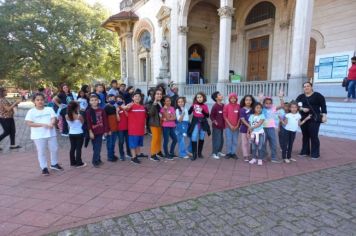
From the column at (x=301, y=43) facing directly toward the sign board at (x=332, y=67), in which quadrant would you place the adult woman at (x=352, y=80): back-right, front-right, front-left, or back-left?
front-right

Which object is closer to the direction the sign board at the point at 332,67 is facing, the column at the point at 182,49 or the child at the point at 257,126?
the child

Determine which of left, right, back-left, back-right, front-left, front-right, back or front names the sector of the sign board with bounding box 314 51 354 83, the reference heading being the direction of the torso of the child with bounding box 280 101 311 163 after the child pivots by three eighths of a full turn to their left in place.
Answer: front-left

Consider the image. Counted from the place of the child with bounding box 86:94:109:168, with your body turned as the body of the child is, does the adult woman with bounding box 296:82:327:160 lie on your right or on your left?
on your left

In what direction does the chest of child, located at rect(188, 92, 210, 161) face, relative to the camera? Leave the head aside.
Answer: toward the camera

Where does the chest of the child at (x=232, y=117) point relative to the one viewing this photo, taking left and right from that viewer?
facing the viewer

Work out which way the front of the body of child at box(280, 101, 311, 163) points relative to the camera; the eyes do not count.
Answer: toward the camera

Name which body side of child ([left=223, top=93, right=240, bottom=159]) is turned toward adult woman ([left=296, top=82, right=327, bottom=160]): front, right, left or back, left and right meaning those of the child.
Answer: left

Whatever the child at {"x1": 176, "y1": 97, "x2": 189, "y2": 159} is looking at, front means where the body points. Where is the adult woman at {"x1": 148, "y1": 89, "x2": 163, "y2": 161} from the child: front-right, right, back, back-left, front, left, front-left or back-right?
right

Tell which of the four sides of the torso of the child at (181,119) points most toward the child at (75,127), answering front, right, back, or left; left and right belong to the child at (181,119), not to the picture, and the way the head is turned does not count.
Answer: right

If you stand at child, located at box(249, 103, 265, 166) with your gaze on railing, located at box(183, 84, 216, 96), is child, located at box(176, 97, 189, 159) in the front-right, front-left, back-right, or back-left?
front-left

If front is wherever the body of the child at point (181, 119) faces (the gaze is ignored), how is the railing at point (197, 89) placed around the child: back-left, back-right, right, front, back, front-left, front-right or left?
back

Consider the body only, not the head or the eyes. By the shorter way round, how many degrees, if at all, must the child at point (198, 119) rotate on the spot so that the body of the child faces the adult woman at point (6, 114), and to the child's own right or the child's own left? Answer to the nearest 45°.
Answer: approximately 90° to the child's own right

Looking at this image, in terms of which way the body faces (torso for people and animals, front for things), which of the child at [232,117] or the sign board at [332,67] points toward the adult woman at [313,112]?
the sign board

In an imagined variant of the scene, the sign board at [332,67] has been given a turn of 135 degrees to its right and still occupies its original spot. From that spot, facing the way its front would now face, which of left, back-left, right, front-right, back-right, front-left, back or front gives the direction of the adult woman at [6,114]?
left
